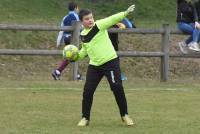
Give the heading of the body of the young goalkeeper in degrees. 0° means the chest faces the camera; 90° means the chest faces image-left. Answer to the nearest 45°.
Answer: approximately 0°
